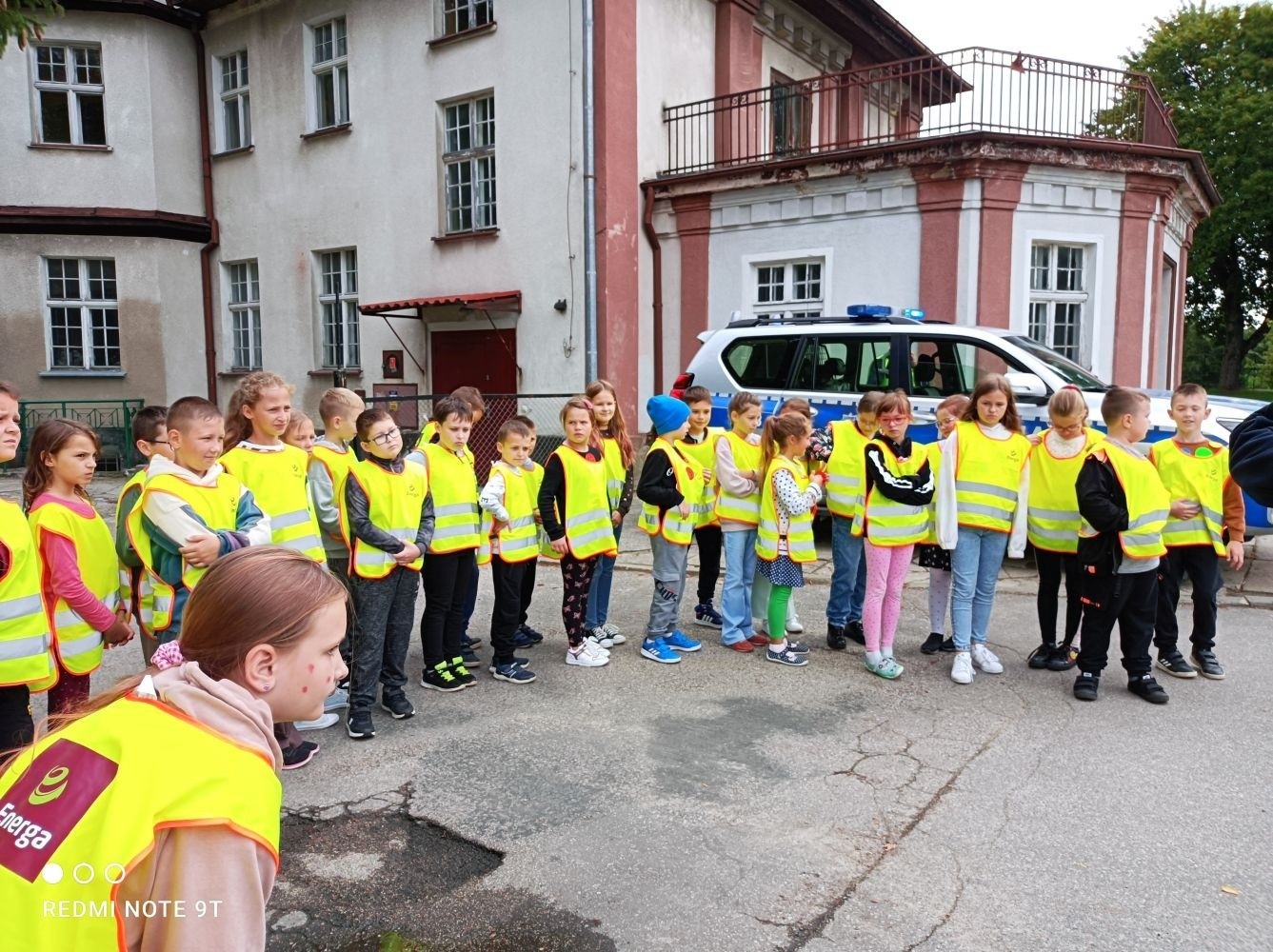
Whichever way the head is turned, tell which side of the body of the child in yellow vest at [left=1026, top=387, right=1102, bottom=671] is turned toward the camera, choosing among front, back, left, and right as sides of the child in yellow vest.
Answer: front

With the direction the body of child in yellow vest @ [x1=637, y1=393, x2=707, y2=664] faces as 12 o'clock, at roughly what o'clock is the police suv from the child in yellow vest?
The police suv is roughly at 10 o'clock from the child in yellow vest.

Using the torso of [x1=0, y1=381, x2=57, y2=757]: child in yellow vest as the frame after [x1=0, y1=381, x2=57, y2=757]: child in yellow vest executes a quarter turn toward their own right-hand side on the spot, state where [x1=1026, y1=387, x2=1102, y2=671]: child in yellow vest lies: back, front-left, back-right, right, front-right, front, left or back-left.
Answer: back-left

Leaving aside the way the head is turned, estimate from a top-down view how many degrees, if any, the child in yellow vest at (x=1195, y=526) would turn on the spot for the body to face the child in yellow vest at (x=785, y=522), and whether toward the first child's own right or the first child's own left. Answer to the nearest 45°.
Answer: approximately 90° to the first child's own right

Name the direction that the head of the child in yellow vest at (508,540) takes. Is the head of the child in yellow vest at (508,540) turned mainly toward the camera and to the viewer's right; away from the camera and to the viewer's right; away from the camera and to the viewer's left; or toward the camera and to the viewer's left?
toward the camera and to the viewer's right

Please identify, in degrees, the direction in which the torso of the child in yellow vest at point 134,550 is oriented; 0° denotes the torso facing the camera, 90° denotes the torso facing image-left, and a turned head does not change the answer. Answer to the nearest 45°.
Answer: approximately 270°

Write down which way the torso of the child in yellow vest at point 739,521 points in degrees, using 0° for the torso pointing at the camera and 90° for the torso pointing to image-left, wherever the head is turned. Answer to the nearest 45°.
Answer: approximately 315°

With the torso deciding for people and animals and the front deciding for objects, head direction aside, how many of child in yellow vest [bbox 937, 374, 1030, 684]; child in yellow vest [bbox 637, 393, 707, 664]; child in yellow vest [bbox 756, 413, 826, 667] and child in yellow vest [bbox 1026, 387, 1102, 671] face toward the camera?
2

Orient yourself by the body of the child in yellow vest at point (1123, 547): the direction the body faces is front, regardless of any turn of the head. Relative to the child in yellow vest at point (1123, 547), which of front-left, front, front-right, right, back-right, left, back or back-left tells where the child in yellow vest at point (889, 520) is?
back-right

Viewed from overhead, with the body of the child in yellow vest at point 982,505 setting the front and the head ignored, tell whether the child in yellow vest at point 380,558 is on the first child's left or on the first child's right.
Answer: on the first child's right
